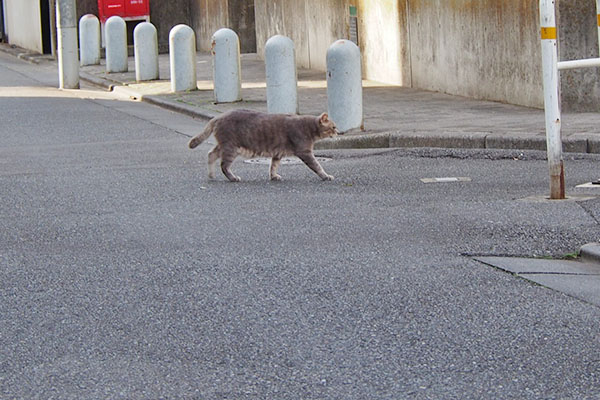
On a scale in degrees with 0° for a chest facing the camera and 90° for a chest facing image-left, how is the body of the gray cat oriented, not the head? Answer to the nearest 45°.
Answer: approximately 270°

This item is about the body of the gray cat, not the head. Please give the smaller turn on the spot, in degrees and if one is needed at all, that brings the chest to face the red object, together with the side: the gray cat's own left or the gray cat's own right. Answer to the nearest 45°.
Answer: approximately 90° to the gray cat's own left

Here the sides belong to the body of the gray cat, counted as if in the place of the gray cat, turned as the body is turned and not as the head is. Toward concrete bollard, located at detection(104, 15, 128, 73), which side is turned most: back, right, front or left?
left

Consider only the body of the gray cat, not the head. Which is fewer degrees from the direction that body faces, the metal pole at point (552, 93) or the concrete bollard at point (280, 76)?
the metal pole

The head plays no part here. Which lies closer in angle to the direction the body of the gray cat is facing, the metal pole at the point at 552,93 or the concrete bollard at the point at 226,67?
the metal pole

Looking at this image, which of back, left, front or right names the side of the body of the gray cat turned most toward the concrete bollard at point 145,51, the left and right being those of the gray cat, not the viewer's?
left

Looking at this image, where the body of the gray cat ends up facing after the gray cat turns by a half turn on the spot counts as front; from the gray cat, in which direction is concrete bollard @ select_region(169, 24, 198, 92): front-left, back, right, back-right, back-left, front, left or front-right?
right

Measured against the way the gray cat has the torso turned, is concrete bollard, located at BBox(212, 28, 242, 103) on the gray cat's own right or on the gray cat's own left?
on the gray cat's own left
